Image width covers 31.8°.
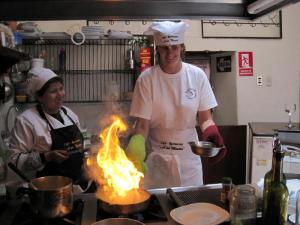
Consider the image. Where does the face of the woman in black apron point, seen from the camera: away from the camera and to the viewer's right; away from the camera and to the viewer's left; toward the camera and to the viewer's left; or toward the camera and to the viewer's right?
toward the camera and to the viewer's right

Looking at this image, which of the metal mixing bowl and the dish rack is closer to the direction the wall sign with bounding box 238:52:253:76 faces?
the metal mixing bowl

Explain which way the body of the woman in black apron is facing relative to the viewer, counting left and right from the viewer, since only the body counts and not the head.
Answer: facing the viewer and to the right of the viewer

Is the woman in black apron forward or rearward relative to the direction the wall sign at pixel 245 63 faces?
forward

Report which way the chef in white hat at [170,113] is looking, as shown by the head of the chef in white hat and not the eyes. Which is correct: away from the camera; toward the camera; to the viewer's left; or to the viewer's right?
toward the camera

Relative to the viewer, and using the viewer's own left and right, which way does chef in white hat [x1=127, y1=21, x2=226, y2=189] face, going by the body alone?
facing the viewer

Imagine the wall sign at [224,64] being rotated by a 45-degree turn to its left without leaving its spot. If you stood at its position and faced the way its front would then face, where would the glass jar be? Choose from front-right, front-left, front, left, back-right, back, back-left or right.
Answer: front-right

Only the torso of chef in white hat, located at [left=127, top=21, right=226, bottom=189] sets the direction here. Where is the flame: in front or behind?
in front

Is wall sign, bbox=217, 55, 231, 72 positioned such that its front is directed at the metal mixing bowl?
yes

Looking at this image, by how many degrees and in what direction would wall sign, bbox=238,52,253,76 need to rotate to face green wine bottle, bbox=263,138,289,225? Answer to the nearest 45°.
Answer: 0° — it already faces it

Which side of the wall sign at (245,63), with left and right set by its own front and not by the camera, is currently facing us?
front

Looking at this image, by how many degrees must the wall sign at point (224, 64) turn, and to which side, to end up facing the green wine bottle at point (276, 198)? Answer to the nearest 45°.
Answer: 0° — it already faces it

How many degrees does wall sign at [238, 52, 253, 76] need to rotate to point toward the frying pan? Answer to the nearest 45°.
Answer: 0° — it already faces it

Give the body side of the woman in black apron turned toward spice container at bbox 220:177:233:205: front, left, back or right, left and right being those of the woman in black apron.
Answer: front
